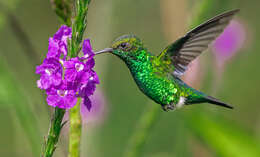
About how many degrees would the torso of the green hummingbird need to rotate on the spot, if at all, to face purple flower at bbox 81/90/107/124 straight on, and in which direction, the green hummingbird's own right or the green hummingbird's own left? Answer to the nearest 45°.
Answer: approximately 45° to the green hummingbird's own right

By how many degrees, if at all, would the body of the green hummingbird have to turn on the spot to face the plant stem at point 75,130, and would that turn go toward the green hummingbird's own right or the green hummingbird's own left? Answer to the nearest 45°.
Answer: approximately 45° to the green hummingbird's own left

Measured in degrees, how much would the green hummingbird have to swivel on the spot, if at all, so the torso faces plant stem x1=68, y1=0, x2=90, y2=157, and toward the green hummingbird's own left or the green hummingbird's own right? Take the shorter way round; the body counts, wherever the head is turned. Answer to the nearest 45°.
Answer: approximately 45° to the green hummingbird's own left

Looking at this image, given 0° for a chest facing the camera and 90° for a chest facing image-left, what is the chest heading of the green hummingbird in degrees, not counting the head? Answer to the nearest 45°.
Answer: approximately 90°

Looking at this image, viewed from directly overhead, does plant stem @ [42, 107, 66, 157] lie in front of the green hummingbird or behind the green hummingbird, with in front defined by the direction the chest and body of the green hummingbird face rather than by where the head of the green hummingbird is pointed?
in front
